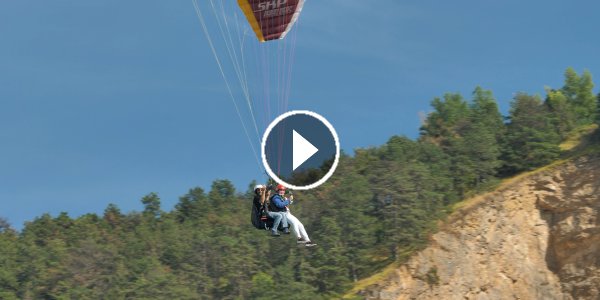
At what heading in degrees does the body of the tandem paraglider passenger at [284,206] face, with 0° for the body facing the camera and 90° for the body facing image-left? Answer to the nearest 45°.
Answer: approximately 270°
